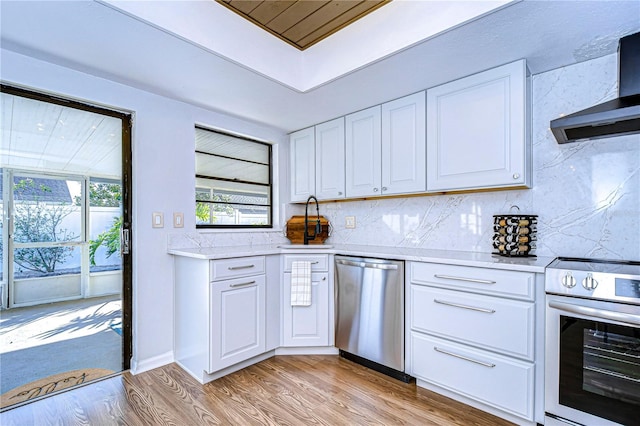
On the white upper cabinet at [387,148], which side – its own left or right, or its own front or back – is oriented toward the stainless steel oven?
left

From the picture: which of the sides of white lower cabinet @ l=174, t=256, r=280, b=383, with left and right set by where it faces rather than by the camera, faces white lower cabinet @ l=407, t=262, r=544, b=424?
front

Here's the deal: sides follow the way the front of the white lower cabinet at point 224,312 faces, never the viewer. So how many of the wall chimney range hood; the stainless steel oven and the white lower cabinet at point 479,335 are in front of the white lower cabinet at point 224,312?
3

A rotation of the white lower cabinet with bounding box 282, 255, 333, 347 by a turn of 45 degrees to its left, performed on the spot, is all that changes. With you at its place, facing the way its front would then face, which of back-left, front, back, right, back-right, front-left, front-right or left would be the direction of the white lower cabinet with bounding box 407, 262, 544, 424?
front

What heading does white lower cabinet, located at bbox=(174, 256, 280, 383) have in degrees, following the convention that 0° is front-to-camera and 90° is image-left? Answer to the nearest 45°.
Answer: approximately 315°

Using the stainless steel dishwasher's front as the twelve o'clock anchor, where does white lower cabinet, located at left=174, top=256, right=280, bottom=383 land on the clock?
The white lower cabinet is roughly at 1 o'clock from the stainless steel dishwasher.

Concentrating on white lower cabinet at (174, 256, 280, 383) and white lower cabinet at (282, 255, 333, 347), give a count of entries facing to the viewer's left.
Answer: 0

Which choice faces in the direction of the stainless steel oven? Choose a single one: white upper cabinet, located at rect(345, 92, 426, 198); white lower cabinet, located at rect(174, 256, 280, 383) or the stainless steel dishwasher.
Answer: the white lower cabinet

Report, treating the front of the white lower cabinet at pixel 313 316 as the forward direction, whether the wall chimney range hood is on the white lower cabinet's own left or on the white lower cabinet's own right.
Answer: on the white lower cabinet's own left

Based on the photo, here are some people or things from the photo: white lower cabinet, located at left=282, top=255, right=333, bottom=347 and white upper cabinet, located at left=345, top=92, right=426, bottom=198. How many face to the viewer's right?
0

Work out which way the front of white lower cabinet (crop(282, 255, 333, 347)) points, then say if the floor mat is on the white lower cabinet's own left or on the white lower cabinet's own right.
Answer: on the white lower cabinet's own right

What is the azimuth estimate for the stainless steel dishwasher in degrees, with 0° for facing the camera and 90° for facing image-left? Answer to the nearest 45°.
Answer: approximately 45°
